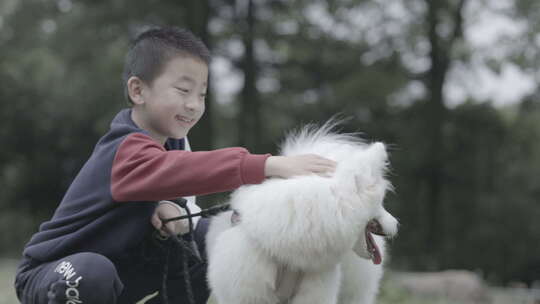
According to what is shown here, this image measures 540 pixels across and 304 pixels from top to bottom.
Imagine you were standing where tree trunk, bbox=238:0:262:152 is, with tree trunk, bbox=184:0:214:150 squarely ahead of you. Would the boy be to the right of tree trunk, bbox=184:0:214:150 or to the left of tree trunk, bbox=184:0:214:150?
left

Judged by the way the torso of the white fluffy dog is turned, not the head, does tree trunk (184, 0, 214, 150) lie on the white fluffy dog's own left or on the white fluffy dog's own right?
on the white fluffy dog's own left

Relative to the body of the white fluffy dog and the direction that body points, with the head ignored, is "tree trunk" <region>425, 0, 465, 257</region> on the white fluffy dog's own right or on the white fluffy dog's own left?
on the white fluffy dog's own left

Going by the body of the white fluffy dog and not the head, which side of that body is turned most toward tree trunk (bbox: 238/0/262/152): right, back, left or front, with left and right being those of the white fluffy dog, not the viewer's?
left

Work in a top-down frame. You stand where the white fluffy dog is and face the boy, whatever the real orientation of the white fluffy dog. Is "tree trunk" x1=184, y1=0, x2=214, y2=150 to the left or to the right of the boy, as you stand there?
right

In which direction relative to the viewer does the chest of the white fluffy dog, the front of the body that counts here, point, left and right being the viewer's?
facing to the right of the viewer

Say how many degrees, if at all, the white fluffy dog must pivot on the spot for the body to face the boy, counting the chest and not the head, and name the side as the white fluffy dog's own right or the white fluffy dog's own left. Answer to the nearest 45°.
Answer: approximately 135° to the white fluffy dog's own left

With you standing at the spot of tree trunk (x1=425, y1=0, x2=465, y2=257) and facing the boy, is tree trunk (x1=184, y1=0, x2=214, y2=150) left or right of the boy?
right
